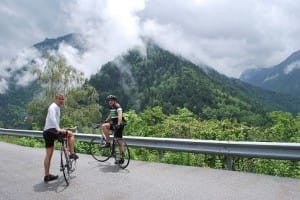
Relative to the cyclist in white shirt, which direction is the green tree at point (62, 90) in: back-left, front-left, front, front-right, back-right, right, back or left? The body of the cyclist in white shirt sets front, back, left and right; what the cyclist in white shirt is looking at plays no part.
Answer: left

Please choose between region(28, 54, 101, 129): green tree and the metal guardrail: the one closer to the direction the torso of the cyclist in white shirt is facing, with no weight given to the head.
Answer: the metal guardrail

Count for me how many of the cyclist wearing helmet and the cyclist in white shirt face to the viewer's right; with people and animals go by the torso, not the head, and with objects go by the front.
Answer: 1

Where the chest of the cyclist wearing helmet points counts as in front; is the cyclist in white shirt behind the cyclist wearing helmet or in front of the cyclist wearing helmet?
in front

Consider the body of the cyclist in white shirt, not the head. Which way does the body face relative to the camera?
to the viewer's right

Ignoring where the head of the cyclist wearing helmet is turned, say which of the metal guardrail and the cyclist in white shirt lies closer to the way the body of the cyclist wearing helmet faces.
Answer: the cyclist in white shirt

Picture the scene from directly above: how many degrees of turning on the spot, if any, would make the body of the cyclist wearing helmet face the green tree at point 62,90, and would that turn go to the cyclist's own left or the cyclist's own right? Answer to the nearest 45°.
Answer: approximately 135° to the cyclist's own right

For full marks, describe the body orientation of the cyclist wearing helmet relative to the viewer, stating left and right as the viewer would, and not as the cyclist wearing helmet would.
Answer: facing the viewer and to the left of the viewer
